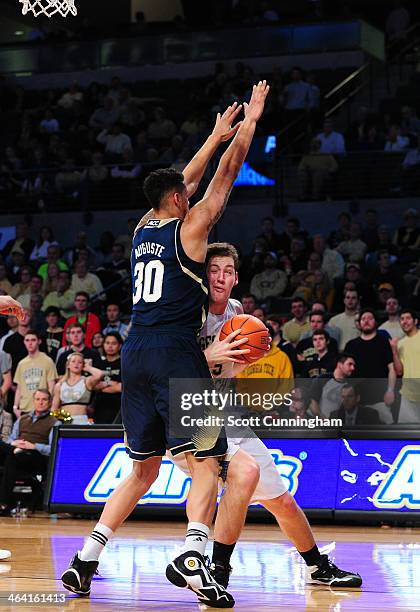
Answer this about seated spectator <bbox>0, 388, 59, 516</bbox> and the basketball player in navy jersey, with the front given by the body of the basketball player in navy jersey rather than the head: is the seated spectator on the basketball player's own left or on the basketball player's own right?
on the basketball player's own left

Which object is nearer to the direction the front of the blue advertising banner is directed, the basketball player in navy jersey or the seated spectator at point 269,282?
the basketball player in navy jersey

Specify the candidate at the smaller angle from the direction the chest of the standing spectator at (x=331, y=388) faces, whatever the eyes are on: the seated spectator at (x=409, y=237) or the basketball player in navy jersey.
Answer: the basketball player in navy jersey

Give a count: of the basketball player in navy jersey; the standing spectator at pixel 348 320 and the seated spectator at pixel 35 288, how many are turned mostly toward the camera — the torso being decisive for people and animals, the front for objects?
2

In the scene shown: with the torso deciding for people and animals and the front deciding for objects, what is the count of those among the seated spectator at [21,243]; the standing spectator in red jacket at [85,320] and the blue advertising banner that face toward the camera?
3

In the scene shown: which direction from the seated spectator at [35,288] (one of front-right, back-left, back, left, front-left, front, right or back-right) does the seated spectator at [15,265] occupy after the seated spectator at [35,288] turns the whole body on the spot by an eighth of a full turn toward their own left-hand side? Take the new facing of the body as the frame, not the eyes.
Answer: back-left

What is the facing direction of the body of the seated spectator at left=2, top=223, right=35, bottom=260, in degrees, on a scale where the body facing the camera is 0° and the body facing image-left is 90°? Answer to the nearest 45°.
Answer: approximately 0°

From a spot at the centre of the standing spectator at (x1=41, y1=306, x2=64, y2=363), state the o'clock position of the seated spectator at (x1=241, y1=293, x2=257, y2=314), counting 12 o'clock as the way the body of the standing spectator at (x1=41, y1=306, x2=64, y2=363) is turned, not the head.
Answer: the seated spectator at (x1=241, y1=293, x2=257, y2=314) is roughly at 10 o'clock from the standing spectator at (x1=41, y1=306, x2=64, y2=363).

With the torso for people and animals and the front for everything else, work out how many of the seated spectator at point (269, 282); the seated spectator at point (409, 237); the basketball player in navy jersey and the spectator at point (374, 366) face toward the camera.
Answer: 3

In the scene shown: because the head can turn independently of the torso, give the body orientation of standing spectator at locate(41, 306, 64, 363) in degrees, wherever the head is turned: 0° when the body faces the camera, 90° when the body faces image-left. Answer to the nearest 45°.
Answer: approximately 0°

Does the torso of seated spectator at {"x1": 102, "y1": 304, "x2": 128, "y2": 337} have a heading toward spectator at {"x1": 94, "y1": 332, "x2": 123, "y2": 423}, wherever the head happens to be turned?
yes

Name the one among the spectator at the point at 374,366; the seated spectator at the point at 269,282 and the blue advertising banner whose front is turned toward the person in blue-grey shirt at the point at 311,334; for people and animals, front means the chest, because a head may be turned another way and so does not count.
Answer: the seated spectator at the point at 269,282

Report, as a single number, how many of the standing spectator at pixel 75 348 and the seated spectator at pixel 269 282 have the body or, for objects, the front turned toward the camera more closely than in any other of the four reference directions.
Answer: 2

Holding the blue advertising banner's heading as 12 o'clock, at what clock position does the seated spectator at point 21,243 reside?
The seated spectator is roughly at 5 o'clock from the blue advertising banner.

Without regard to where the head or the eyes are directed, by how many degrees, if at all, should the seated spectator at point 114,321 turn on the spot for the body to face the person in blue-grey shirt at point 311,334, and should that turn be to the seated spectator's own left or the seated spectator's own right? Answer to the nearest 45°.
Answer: approximately 45° to the seated spectator's own left
